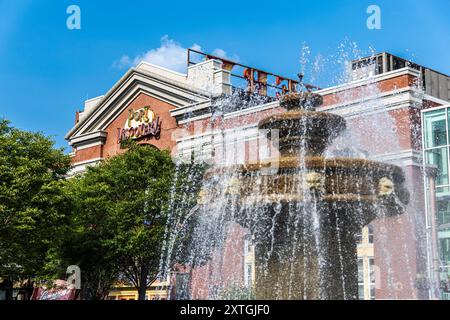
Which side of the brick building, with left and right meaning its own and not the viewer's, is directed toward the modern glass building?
left

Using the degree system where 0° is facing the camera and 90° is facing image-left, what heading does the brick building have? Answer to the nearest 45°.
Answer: approximately 45°
